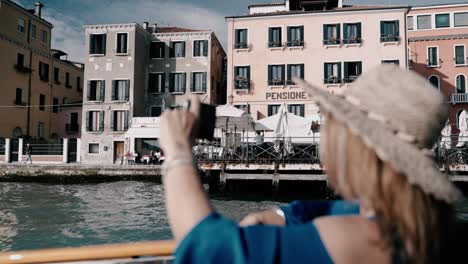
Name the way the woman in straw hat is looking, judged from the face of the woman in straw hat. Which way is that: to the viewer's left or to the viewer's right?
to the viewer's left

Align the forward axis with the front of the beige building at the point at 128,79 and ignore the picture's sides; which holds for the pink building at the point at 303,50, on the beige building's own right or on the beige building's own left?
on the beige building's own left

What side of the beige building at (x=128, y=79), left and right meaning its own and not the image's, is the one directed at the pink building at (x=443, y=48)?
left

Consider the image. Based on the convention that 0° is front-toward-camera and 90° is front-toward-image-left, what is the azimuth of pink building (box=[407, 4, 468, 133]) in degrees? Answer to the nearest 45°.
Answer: approximately 0°

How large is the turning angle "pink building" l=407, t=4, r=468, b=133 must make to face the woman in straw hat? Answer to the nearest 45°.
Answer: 0° — it already faces them

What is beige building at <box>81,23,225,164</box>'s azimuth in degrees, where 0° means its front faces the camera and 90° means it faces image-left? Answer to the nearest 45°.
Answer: approximately 0°

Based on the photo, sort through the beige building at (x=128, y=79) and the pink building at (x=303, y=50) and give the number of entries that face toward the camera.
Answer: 2
